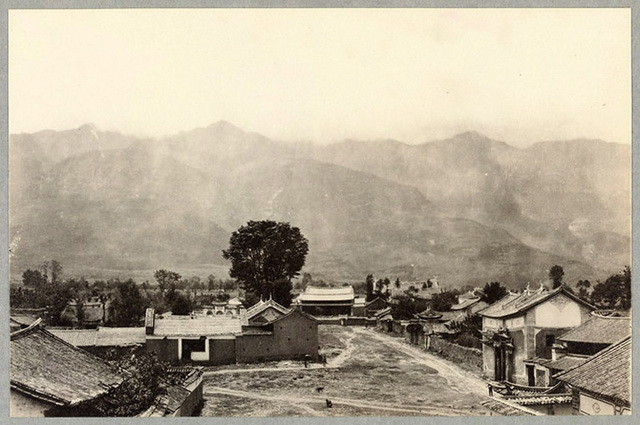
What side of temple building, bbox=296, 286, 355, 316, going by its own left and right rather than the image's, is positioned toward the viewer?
front

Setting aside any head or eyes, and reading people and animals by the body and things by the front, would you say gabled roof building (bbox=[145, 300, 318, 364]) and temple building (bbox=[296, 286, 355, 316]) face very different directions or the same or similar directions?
same or similar directions

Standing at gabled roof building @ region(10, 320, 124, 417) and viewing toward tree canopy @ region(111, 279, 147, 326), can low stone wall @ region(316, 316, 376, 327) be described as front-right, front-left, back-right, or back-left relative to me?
front-right

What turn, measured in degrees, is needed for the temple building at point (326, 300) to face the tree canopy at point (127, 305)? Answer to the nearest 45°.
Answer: approximately 45° to its right

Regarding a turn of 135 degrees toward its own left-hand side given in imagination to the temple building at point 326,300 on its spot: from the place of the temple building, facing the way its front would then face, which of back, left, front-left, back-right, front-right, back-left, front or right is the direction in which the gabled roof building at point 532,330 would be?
right

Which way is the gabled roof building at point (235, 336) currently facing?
toward the camera

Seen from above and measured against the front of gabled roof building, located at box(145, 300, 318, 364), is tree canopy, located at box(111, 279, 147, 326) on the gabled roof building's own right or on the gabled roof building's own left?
on the gabled roof building's own right

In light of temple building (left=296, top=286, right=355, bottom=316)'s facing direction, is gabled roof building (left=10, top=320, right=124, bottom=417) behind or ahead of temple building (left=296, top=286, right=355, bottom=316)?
ahead

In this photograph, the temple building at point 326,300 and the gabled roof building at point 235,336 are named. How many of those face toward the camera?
2
